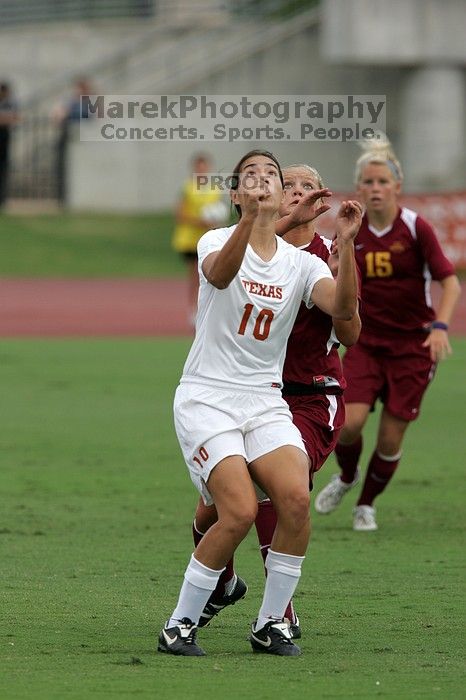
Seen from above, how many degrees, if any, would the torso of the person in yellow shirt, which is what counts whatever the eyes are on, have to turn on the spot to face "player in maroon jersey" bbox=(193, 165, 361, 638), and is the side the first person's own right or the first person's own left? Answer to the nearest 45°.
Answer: approximately 45° to the first person's own right

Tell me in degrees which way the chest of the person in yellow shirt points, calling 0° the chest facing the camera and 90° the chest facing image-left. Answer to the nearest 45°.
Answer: approximately 315°

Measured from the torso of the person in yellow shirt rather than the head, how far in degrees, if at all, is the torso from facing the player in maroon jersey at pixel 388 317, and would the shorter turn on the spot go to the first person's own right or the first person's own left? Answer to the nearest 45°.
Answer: approximately 45° to the first person's own right
